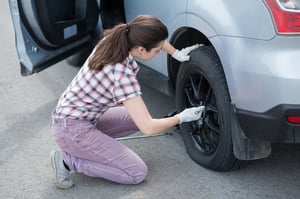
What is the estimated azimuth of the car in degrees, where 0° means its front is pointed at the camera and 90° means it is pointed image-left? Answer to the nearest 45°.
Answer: approximately 135°

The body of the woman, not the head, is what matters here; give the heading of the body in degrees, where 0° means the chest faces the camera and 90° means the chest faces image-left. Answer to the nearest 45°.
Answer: approximately 270°

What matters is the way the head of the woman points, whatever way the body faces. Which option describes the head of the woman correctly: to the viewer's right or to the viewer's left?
to the viewer's right
